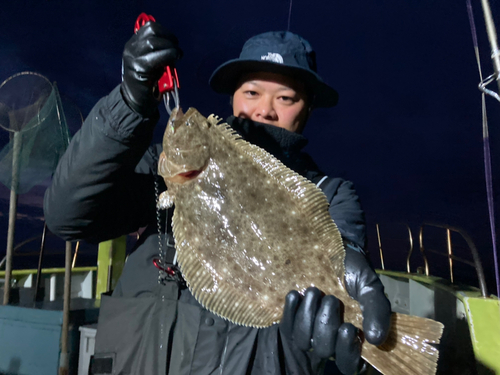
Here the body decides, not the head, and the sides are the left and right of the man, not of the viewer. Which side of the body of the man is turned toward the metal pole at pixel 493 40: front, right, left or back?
left

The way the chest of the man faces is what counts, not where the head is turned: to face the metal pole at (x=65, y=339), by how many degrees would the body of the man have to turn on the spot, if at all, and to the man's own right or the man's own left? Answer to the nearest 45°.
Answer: approximately 135° to the man's own right

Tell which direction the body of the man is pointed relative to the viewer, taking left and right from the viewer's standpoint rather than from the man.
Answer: facing the viewer

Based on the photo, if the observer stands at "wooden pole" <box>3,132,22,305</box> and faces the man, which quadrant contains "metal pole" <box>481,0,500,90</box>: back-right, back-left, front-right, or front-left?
front-left

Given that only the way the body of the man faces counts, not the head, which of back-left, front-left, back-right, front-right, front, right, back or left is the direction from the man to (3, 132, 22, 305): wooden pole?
back-right
